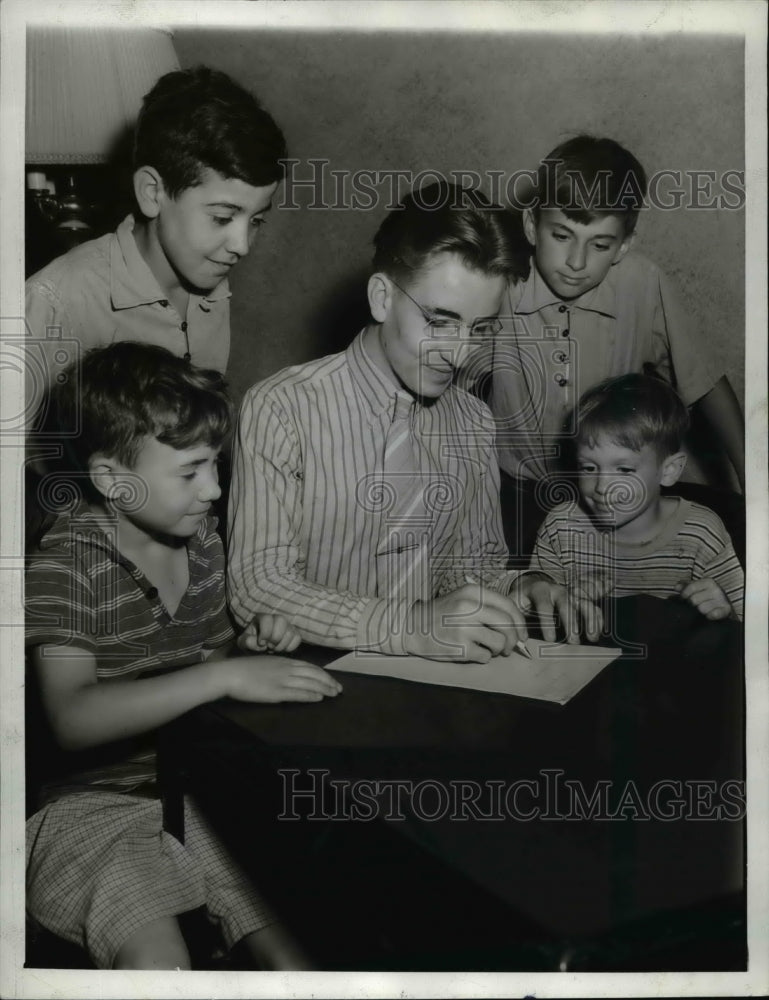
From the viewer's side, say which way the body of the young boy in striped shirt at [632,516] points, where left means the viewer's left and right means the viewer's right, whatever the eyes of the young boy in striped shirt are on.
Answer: facing the viewer and to the left of the viewer

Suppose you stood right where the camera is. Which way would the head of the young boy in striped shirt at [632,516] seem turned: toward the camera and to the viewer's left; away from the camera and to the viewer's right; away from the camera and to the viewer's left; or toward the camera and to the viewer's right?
toward the camera and to the viewer's left

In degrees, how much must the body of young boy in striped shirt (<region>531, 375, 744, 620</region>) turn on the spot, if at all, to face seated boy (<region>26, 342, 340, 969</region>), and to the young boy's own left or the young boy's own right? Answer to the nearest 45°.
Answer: approximately 45° to the young boy's own right

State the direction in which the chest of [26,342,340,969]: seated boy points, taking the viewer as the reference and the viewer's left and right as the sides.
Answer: facing the viewer and to the right of the viewer

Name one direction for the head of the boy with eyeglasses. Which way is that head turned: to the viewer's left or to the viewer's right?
to the viewer's right

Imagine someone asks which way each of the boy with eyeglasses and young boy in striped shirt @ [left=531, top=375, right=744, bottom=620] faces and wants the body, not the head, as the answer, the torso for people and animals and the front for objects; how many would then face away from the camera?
0

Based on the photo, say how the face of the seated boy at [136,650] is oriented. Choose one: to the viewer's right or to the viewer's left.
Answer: to the viewer's right

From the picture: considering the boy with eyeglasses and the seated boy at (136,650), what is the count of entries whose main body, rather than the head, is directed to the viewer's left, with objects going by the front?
0
